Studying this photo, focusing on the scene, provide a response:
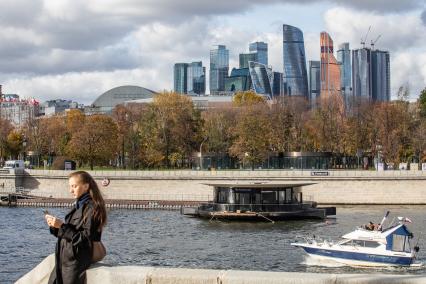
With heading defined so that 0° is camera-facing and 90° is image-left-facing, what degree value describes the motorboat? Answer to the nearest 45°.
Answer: approximately 90°

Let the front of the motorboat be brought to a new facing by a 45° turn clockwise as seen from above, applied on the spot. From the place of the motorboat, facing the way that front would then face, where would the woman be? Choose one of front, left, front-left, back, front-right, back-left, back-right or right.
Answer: back-left
